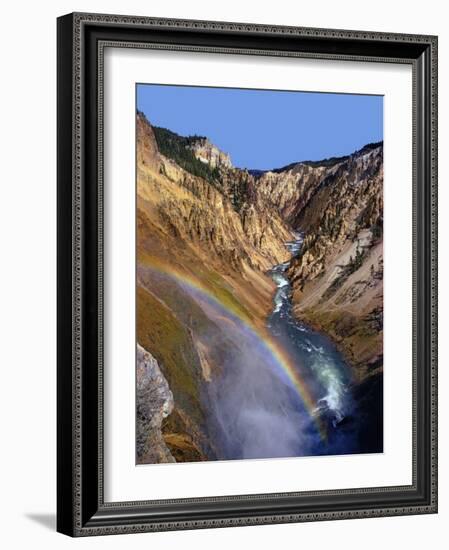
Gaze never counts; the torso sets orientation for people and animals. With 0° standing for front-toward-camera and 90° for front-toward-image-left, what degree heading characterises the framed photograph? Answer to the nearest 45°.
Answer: approximately 315°
